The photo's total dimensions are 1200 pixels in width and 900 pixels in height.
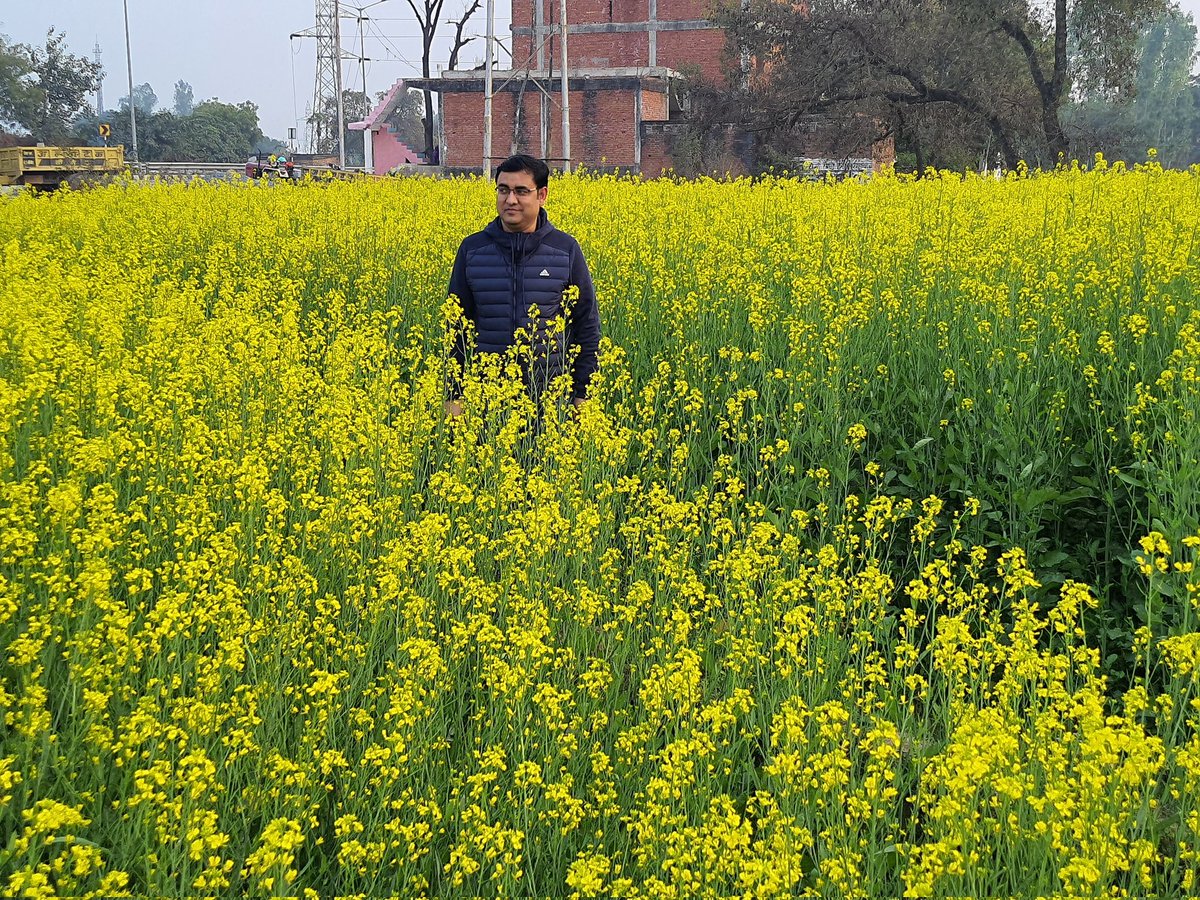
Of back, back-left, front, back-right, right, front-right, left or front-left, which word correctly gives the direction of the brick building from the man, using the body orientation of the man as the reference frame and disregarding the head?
back

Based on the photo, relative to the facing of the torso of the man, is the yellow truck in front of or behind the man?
behind

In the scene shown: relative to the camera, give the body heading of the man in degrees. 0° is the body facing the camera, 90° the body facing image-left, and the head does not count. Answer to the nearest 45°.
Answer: approximately 0°
